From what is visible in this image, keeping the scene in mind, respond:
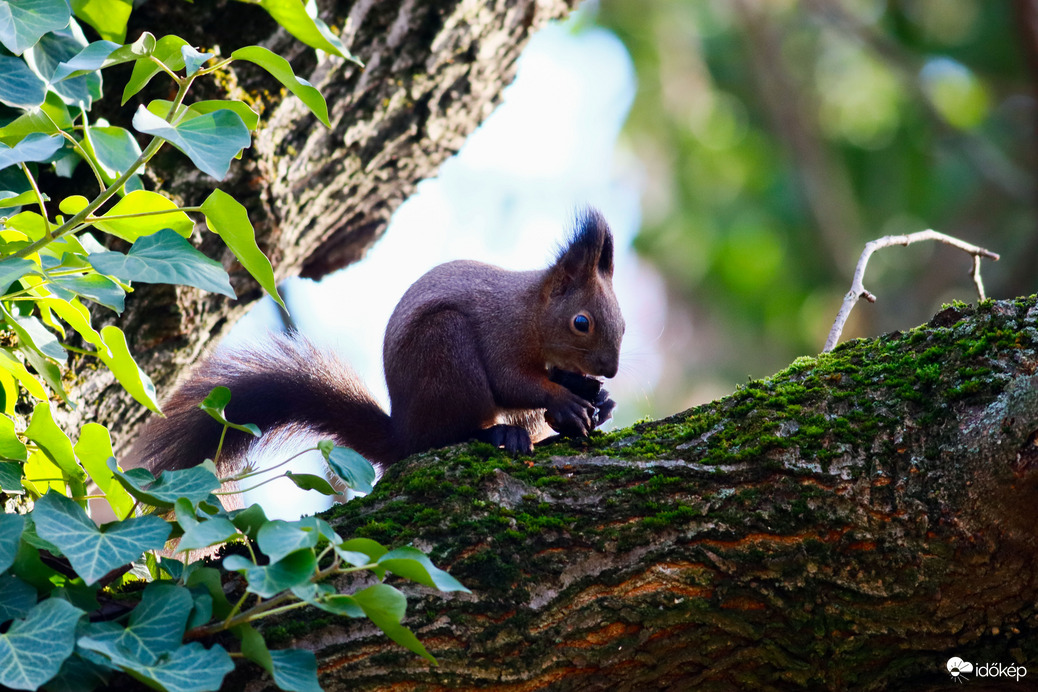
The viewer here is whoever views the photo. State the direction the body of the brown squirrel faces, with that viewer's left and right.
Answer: facing to the right of the viewer

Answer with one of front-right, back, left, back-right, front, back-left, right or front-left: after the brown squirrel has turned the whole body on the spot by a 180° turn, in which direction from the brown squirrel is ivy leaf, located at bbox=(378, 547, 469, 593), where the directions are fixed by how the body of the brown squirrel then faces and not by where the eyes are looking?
left

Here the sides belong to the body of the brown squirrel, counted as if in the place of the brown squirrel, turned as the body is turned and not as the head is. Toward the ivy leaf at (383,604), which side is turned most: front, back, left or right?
right

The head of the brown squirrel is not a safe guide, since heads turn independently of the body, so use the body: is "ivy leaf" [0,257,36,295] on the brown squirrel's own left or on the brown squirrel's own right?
on the brown squirrel's own right

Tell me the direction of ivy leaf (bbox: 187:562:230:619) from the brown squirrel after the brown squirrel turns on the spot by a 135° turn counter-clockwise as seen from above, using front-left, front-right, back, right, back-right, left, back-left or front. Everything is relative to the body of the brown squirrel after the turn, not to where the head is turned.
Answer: back-left

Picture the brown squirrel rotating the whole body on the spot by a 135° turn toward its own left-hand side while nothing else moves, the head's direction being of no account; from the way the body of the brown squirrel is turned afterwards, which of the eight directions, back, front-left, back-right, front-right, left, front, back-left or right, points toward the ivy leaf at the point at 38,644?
back-left

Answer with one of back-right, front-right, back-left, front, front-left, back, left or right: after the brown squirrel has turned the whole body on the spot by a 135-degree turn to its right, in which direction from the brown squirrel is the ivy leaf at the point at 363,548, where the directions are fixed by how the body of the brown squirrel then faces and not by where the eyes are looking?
front-left
